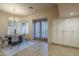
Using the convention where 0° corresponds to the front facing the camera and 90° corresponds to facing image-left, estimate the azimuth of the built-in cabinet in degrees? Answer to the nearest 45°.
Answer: approximately 45°

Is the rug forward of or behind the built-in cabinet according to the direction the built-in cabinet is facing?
forward
